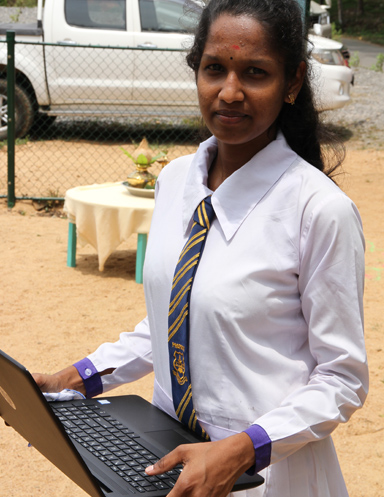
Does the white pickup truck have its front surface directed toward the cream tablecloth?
no

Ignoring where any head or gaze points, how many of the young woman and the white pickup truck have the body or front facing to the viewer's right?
1

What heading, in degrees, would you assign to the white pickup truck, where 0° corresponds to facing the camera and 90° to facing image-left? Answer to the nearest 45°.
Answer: approximately 270°

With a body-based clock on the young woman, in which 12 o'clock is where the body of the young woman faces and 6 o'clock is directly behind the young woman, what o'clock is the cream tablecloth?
The cream tablecloth is roughly at 4 o'clock from the young woman.

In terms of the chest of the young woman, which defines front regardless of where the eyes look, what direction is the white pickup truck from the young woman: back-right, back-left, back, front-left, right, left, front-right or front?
back-right

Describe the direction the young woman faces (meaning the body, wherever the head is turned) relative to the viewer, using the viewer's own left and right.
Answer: facing the viewer and to the left of the viewer

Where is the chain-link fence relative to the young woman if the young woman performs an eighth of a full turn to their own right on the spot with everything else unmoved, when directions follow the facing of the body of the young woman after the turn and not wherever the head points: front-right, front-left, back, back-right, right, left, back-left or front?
right

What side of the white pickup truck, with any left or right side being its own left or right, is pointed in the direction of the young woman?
right
